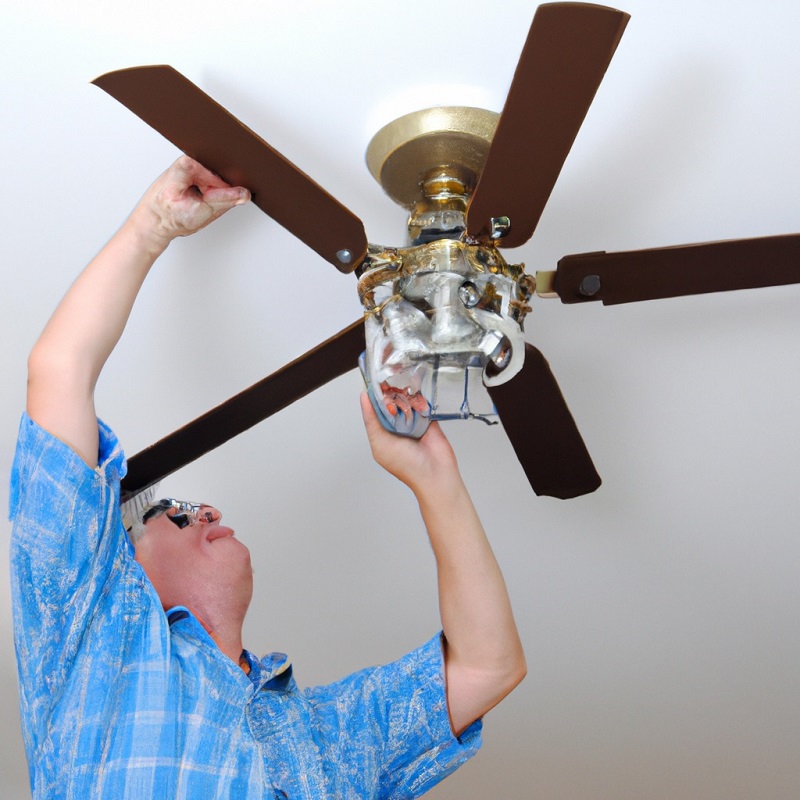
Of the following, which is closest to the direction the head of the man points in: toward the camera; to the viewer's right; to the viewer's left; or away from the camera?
to the viewer's right

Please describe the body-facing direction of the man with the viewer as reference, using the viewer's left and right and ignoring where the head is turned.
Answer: facing the viewer and to the right of the viewer
